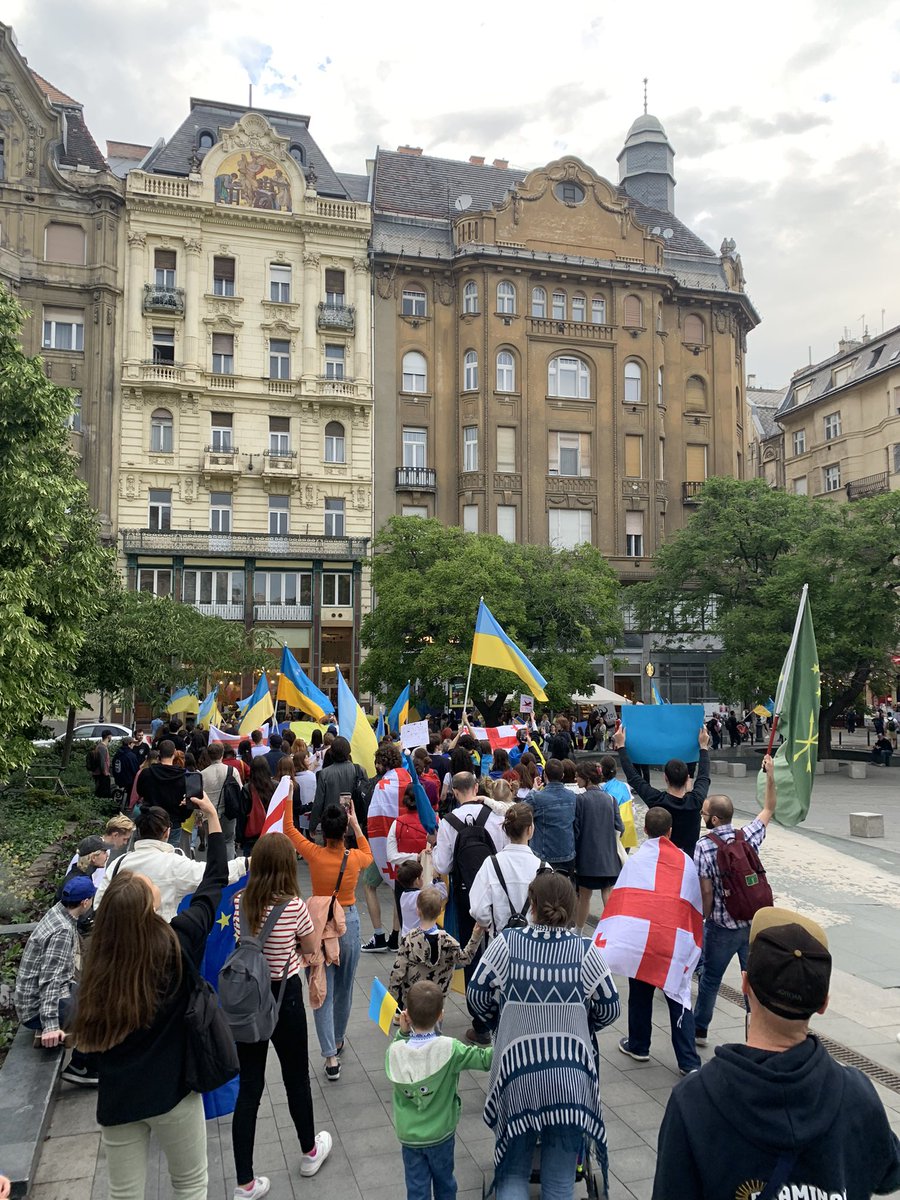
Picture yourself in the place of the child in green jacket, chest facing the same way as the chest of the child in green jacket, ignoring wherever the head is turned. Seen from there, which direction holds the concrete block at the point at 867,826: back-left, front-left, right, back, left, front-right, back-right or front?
front-right

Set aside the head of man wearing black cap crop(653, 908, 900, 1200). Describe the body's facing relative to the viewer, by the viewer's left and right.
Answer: facing away from the viewer

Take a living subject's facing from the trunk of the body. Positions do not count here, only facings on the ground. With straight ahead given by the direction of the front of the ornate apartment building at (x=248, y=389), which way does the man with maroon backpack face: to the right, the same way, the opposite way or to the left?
the opposite way

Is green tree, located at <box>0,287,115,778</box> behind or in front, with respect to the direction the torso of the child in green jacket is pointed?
in front

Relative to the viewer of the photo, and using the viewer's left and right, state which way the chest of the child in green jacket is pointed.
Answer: facing away from the viewer

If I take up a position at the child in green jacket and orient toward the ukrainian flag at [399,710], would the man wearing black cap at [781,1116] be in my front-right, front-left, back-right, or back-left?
back-right

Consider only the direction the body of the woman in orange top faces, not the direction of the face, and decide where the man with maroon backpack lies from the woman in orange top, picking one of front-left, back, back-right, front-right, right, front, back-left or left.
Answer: right

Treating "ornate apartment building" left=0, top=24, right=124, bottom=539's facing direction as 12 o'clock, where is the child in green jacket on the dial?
The child in green jacket is roughly at 12 o'clock from the ornate apartment building.

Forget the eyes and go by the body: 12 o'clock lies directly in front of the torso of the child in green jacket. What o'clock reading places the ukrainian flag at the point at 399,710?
The ukrainian flag is roughly at 12 o'clock from the child in green jacket.

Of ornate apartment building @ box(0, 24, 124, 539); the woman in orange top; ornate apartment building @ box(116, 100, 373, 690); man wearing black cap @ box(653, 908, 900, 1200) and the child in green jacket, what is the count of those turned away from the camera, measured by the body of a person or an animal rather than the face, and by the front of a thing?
3

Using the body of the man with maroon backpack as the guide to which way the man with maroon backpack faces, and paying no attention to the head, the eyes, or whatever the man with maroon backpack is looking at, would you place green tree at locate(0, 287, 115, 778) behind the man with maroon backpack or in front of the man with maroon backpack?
in front

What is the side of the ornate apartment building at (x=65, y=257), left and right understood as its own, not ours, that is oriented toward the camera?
front

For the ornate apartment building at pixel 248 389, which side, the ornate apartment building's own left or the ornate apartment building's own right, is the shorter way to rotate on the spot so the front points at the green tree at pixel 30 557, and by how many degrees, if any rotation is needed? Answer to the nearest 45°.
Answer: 0° — it already faces it

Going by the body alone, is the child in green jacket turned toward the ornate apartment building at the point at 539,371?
yes

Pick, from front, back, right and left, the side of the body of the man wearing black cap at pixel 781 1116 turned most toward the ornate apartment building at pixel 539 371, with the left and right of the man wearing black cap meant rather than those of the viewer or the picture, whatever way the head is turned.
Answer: front

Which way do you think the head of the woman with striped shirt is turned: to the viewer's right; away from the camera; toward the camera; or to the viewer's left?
away from the camera

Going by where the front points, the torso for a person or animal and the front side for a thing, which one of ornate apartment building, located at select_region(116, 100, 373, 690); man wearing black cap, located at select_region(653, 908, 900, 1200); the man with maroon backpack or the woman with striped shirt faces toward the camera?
the ornate apartment building

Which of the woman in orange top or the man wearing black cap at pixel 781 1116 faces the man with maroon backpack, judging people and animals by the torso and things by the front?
the man wearing black cap

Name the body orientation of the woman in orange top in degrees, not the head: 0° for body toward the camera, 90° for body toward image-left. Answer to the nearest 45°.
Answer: approximately 180°

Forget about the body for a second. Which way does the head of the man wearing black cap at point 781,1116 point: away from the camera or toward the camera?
away from the camera

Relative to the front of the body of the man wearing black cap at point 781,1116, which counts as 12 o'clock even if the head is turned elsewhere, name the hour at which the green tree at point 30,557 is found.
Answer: The green tree is roughly at 10 o'clock from the man wearing black cap.
